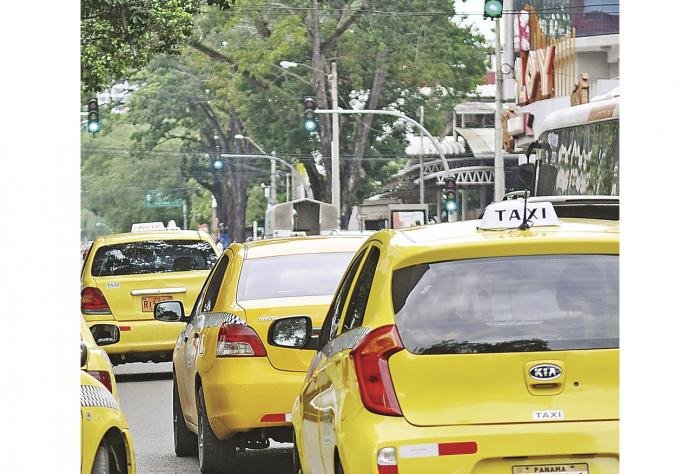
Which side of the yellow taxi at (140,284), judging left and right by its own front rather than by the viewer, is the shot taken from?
back

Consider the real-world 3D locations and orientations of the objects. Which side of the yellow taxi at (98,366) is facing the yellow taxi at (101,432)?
back

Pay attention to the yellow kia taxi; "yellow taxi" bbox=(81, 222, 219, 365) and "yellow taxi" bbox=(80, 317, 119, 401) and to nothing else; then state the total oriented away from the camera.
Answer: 3

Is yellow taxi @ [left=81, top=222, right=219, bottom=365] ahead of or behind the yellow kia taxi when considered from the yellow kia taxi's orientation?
ahead

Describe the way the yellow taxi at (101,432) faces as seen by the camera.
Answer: facing away from the viewer and to the right of the viewer

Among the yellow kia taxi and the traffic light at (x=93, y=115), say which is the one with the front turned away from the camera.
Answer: the yellow kia taxi

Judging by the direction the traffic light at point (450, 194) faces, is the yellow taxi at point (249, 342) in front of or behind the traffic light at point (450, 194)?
in front

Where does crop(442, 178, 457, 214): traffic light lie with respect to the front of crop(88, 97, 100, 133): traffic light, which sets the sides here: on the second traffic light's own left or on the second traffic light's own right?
on the second traffic light's own left

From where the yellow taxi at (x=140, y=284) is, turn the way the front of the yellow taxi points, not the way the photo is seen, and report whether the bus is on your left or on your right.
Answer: on your right

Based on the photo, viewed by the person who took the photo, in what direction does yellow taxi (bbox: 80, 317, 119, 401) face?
facing away from the viewer

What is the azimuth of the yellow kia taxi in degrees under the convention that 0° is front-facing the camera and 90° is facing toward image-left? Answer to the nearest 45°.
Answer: approximately 180°

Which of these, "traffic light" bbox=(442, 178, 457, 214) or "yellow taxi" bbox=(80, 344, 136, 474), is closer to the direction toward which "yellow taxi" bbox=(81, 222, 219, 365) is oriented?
the traffic light

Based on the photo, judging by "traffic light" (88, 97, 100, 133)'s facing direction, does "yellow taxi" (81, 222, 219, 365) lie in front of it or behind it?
in front

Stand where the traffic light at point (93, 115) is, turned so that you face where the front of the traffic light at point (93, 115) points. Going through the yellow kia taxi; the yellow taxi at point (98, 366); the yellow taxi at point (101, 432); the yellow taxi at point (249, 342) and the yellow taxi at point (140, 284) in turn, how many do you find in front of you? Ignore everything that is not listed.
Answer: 5

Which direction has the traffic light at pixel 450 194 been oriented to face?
toward the camera

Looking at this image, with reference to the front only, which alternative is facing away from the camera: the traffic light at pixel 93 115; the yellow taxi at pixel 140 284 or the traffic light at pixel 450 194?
the yellow taxi
